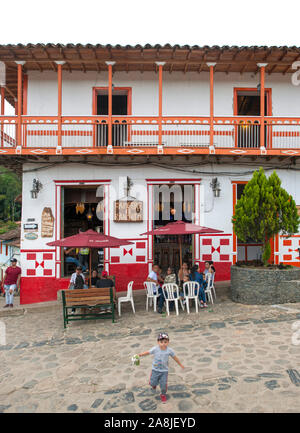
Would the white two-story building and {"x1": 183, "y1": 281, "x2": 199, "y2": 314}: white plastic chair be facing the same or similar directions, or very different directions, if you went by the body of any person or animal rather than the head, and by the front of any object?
very different directions

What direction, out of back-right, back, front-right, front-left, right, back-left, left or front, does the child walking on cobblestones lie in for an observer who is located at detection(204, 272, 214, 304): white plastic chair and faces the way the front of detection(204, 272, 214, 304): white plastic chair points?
left

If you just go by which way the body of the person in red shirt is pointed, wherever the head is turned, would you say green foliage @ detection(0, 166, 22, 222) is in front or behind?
behind

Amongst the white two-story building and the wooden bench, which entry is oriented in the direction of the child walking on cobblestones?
the white two-story building

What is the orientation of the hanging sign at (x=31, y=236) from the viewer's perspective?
toward the camera

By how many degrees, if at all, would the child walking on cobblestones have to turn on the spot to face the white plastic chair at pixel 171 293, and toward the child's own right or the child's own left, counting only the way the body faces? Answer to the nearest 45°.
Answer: approximately 180°

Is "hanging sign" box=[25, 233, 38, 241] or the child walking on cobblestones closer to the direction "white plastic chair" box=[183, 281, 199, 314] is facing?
the hanging sign

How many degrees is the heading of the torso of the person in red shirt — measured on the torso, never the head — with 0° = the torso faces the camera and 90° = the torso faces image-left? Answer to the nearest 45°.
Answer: approximately 0°

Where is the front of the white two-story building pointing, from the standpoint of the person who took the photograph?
facing the viewer
